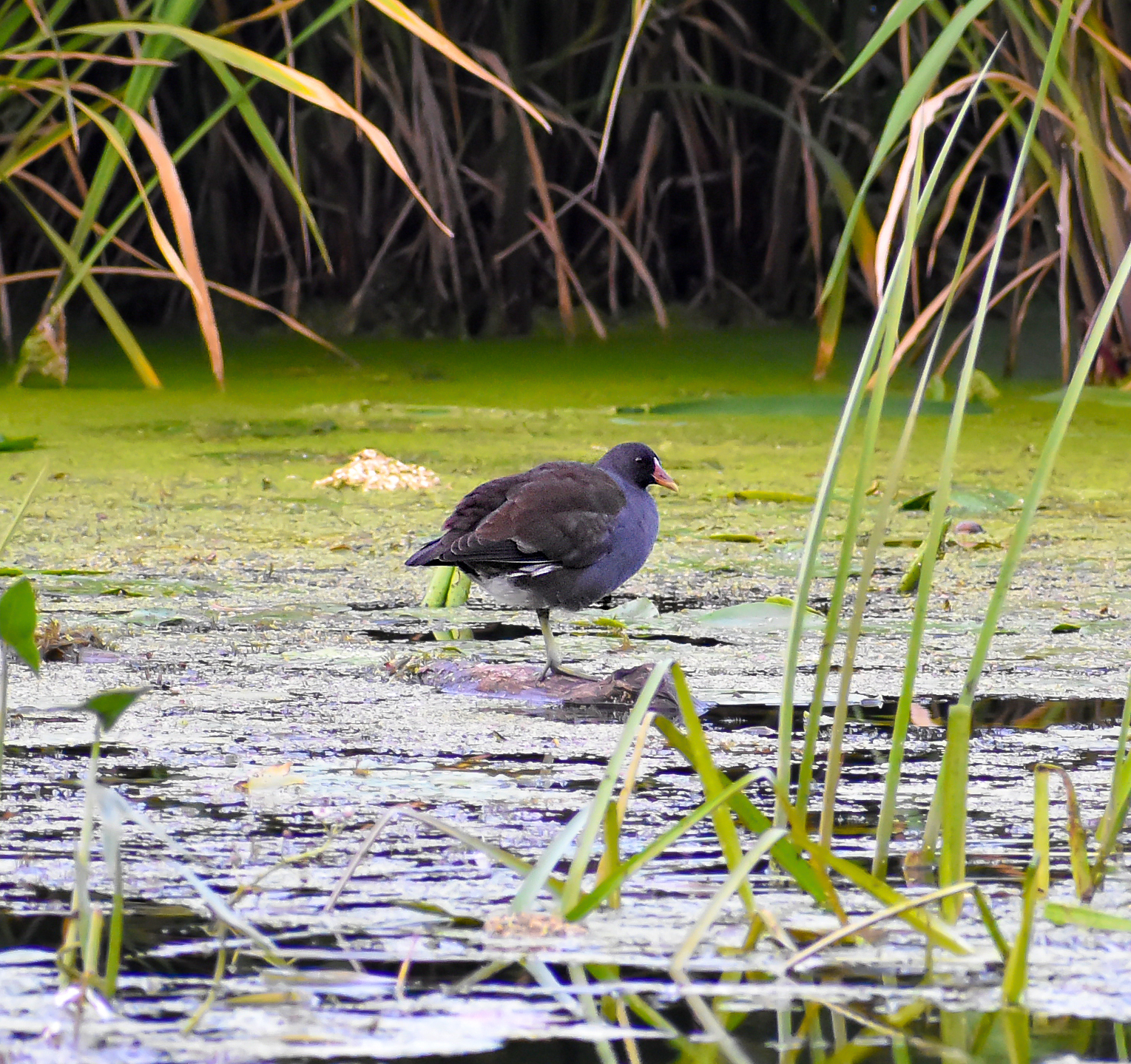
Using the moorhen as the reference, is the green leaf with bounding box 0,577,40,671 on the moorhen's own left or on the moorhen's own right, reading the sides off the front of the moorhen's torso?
on the moorhen's own right

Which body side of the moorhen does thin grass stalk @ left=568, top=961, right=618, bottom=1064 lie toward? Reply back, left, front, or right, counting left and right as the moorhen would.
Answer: right

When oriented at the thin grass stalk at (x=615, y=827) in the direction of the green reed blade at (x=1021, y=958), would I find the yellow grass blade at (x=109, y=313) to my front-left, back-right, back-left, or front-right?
back-left

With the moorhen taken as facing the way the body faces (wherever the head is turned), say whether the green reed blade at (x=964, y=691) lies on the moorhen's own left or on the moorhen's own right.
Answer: on the moorhen's own right

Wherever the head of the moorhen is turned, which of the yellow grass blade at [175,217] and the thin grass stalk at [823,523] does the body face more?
the thin grass stalk

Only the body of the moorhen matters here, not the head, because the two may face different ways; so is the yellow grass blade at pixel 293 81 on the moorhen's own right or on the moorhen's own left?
on the moorhen's own left

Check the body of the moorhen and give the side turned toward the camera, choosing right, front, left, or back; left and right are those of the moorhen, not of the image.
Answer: right

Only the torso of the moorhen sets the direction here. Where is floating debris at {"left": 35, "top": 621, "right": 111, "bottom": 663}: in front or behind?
behind

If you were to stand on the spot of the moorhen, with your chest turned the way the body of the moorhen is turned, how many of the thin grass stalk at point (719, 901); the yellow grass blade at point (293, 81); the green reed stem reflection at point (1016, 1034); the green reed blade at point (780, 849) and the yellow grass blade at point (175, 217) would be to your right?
3

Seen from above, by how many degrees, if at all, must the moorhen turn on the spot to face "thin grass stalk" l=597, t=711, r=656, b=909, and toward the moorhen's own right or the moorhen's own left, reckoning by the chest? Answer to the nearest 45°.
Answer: approximately 90° to the moorhen's own right
